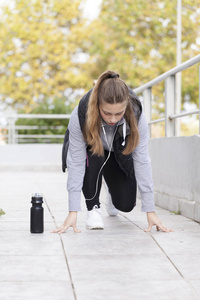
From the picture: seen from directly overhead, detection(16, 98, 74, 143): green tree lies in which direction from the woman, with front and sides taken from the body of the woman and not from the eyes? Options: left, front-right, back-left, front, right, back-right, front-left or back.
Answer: back

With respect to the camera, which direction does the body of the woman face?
toward the camera

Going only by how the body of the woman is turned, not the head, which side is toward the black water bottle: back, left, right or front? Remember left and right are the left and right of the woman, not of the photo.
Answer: right

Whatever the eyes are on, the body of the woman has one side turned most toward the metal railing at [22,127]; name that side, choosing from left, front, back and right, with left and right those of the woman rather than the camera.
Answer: back

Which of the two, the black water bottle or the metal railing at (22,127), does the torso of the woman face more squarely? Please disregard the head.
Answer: the black water bottle
